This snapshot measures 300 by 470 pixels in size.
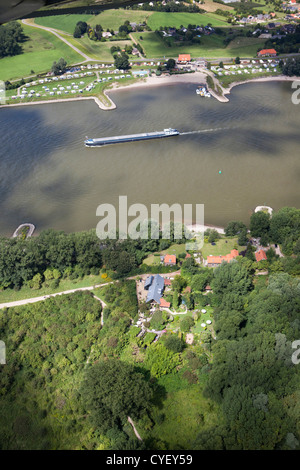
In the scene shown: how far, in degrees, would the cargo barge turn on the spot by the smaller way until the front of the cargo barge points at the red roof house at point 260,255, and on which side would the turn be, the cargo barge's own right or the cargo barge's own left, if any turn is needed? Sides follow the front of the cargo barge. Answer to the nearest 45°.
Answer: approximately 90° to the cargo barge's own left

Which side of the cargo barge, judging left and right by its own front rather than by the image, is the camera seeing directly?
left

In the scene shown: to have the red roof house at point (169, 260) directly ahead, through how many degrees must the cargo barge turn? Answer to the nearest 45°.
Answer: approximately 90° to its left

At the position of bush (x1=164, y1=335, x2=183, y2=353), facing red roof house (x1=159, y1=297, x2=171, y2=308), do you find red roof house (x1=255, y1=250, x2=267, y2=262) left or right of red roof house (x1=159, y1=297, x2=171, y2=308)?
right

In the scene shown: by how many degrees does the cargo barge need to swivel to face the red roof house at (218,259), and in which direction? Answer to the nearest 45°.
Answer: approximately 90° to its left

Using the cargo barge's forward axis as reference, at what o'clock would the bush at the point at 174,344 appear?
The bush is roughly at 9 o'clock from the cargo barge.

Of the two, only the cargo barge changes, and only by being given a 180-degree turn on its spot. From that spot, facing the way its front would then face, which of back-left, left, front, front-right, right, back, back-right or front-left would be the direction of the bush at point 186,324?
right

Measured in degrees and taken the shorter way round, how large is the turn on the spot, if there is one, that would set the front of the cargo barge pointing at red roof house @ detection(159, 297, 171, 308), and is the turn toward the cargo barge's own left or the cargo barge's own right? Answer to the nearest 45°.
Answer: approximately 90° to the cargo barge's own left
